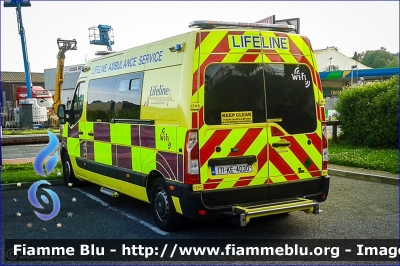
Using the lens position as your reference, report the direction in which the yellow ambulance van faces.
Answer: facing away from the viewer and to the left of the viewer

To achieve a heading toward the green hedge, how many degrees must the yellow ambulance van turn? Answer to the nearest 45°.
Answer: approximately 90° to its right
